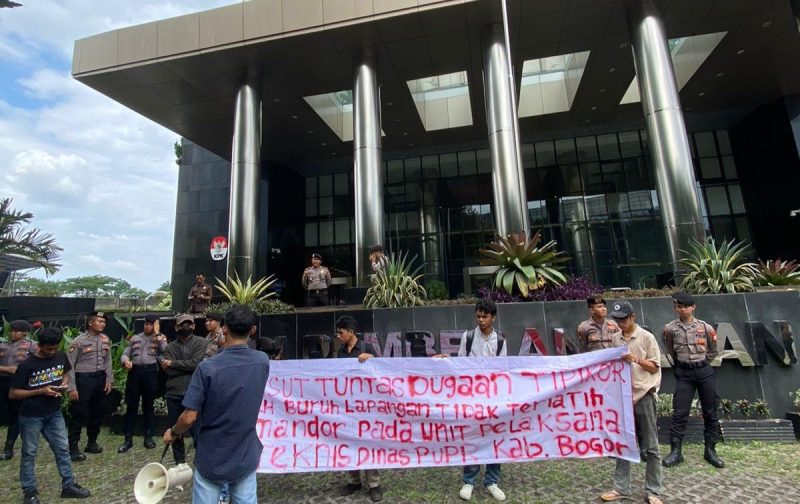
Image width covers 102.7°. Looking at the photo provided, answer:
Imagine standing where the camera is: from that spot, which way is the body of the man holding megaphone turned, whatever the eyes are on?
away from the camera

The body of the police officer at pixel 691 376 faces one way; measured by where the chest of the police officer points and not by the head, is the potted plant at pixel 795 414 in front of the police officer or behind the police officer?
behind

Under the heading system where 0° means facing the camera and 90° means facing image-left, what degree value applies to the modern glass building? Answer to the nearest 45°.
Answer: approximately 0°

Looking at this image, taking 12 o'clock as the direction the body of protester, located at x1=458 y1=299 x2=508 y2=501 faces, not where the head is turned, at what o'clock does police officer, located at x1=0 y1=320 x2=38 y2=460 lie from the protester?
The police officer is roughly at 3 o'clock from the protester.

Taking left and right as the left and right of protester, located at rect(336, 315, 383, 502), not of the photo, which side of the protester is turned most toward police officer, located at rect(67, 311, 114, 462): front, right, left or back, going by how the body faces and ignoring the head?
right

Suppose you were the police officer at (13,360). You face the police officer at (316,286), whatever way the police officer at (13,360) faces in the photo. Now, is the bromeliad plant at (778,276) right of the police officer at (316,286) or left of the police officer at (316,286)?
right

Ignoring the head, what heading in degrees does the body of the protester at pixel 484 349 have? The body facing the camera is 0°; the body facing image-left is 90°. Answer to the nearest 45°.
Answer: approximately 0°

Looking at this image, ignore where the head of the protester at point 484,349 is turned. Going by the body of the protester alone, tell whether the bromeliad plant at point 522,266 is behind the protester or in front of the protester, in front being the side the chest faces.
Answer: behind
